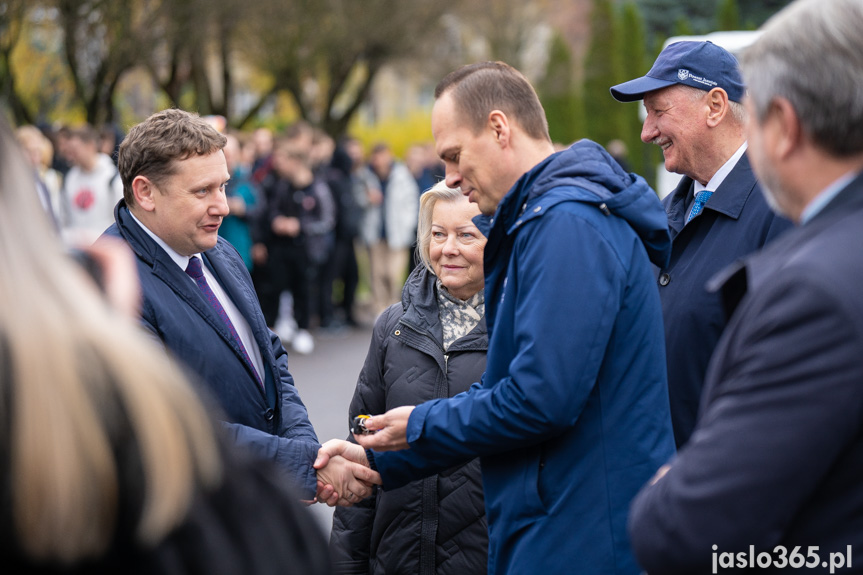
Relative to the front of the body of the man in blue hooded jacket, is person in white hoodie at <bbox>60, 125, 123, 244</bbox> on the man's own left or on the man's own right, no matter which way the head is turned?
on the man's own right

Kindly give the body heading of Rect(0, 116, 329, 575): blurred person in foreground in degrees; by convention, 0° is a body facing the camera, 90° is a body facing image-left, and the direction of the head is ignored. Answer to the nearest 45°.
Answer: approximately 180°

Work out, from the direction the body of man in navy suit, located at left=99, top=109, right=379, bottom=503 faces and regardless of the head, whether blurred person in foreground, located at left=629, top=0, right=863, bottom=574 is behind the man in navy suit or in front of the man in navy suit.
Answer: in front

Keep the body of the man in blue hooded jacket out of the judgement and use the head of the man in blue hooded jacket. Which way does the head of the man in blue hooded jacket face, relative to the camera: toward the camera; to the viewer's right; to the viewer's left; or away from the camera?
to the viewer's left

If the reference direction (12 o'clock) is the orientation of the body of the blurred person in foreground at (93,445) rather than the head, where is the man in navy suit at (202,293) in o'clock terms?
The man in navy suit is roughly at 12 o'clock from the blurred person in foreground.

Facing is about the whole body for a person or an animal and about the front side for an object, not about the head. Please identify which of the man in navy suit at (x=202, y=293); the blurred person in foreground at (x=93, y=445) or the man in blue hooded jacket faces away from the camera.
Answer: the blurred person in foreground

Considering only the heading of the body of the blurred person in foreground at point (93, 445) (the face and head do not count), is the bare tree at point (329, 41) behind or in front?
in front

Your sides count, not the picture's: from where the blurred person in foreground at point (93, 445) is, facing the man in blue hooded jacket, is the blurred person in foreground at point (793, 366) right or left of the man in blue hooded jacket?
right

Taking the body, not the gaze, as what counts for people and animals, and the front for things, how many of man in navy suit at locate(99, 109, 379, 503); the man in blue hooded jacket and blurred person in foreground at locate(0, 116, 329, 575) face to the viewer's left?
1

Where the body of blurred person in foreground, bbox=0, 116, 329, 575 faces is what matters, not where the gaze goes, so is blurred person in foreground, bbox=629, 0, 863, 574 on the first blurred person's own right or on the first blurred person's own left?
on the first blurred person's own right

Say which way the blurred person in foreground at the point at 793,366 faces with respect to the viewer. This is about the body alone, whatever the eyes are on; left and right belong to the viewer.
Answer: facing away from the viewer and to the left of the viewer

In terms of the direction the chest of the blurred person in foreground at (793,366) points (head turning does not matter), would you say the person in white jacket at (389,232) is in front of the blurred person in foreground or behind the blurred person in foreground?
in front

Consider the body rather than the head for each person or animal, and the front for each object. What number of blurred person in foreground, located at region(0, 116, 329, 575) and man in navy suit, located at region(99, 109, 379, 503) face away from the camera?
1

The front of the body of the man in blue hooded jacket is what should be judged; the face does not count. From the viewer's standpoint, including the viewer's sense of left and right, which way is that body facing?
facing to the left of the viewer

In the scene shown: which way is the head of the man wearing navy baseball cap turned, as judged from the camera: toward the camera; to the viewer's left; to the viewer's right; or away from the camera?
to the viewer's left

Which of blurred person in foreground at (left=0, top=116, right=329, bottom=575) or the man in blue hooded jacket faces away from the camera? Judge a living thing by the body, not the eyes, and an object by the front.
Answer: the blurred person in foreground

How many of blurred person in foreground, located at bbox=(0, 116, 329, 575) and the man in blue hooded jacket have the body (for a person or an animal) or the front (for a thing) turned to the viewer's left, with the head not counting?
1

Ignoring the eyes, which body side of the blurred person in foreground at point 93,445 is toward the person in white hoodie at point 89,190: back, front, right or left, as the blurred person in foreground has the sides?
front
